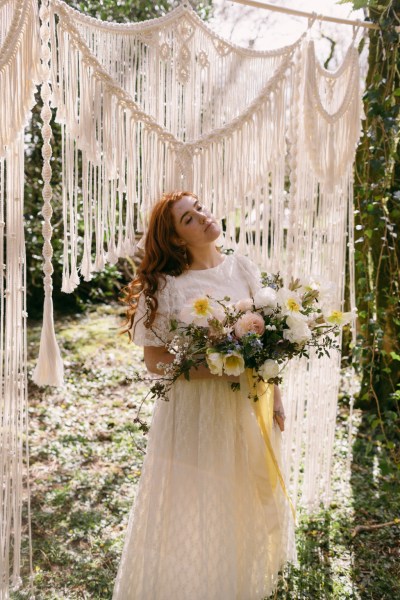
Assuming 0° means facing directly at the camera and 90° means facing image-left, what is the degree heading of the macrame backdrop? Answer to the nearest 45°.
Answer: approximately 0°

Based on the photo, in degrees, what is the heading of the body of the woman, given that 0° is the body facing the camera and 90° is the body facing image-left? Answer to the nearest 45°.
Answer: approximately 315°
